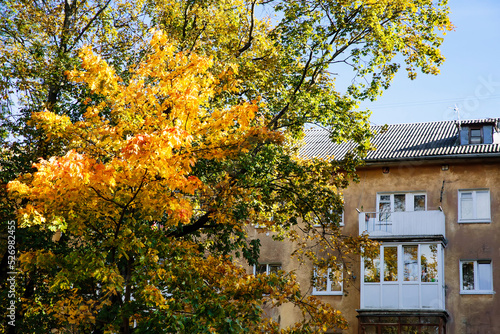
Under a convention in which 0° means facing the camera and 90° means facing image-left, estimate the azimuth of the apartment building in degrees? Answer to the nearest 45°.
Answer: approximately 0°

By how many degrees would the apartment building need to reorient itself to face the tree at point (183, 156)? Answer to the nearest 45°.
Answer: approximately 45° to its right
